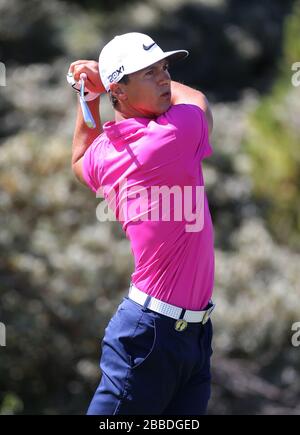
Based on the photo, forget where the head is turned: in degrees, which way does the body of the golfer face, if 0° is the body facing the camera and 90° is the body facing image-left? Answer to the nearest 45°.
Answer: approximately 315°
